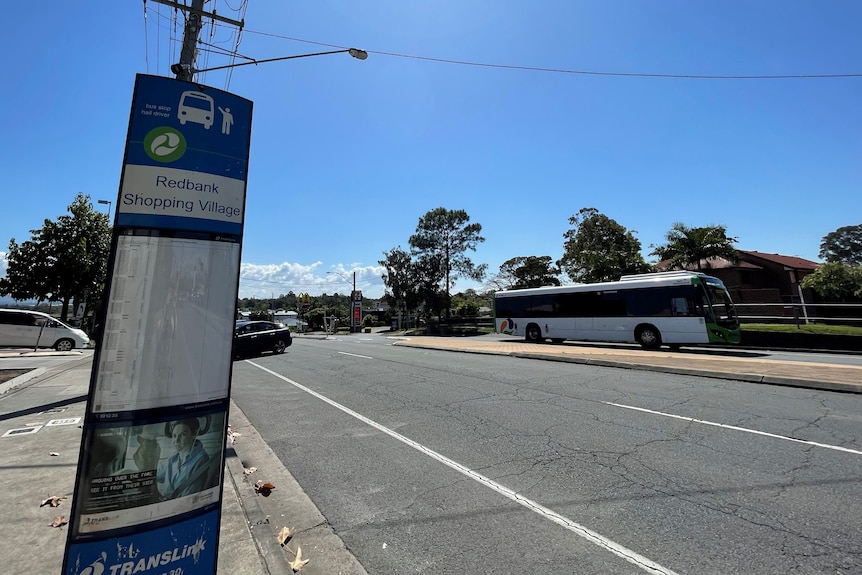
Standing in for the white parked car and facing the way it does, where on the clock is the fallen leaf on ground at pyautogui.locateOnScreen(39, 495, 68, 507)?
The fallen leaf on ground is roughly at 3 o'clock from the white parked car.

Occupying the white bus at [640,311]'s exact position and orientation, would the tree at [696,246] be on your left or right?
on your left

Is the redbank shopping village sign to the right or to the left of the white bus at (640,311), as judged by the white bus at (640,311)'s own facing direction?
on its right

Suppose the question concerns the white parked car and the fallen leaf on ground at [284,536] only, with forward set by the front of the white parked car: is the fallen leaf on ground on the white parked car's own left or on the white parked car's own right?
on the white parked car's own right

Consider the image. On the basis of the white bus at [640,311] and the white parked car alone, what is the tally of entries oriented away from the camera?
0

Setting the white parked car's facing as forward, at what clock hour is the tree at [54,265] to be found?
The tree is roughly at 9 o'clock from the white parked car.

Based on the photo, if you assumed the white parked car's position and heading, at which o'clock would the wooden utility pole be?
The wooden utility pole is roughly at 3 o'clock from the white parked car.

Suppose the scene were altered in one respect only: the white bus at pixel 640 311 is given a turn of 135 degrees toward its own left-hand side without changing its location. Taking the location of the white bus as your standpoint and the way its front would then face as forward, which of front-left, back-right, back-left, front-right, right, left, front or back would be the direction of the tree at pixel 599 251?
front

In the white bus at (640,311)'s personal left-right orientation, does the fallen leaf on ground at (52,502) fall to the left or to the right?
on its right

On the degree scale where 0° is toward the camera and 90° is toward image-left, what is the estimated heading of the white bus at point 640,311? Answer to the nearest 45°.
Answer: approximately 315°

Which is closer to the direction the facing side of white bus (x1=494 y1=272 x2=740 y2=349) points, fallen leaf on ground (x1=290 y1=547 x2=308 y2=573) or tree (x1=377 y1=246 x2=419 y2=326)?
the fallen leaf on ground

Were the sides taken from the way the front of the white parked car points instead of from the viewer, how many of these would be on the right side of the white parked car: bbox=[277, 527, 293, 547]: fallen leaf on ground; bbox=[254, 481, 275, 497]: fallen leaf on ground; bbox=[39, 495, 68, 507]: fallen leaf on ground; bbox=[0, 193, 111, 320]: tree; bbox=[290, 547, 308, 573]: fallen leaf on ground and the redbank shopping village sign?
5

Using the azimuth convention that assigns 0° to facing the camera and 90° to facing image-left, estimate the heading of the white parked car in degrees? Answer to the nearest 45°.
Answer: approximately 270°
